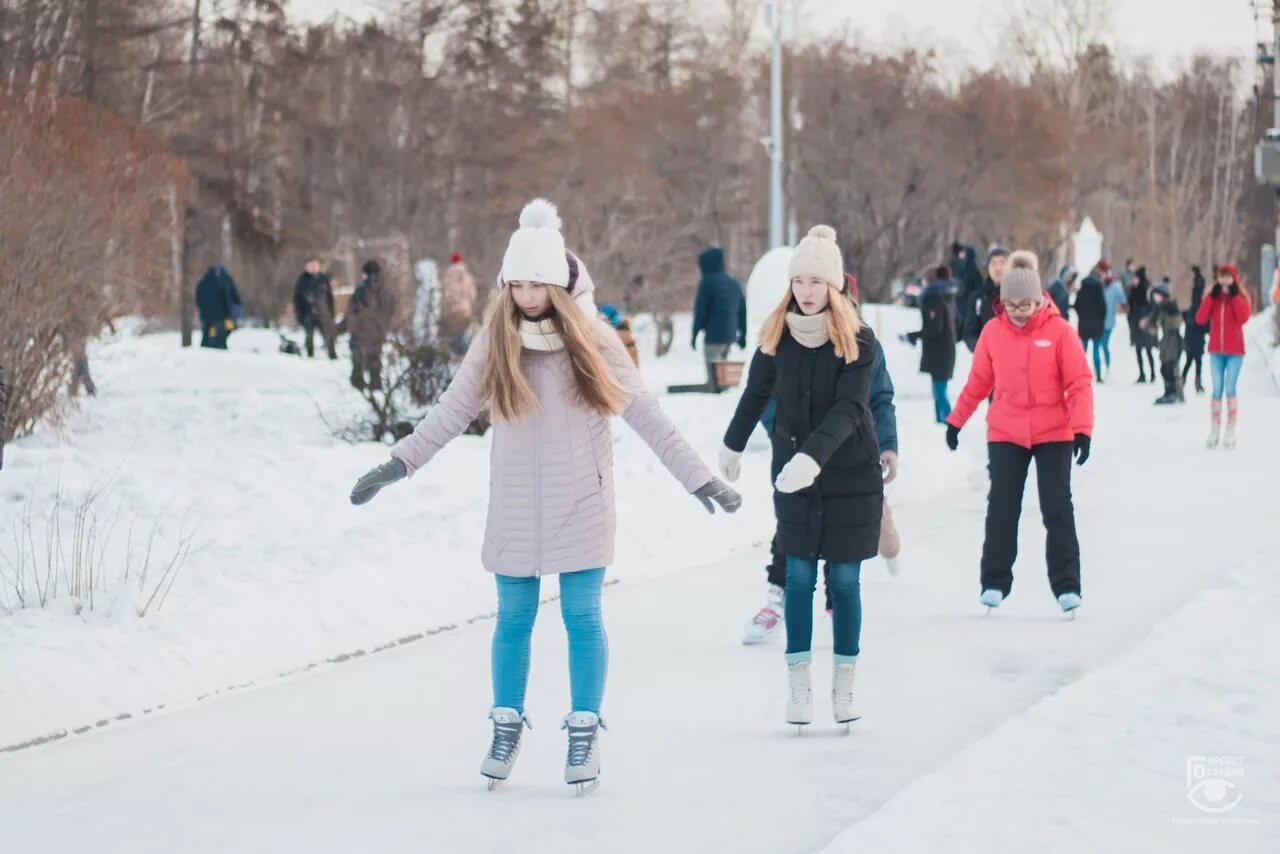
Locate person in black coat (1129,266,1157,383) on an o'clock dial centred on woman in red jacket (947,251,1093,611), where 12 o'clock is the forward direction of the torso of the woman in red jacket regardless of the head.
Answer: The person in black coat is roughly at 6 o'clock from the woman in red jacket.

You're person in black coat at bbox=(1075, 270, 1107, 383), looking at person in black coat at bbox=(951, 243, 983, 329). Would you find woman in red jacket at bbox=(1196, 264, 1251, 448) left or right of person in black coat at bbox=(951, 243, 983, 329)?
left

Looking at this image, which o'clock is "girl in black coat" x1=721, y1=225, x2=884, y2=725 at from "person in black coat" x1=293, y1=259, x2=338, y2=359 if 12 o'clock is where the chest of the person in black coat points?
The girl in black coat is roughly at 12 o'clock from the person in black coat.

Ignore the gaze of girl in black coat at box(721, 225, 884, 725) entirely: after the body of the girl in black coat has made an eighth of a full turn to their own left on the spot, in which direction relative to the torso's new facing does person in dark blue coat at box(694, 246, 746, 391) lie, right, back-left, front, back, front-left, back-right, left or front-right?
back-left

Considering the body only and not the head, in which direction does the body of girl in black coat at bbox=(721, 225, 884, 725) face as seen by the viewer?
toward the camera

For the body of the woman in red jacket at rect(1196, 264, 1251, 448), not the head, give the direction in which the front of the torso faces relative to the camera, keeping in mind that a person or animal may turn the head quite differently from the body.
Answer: toward the camera

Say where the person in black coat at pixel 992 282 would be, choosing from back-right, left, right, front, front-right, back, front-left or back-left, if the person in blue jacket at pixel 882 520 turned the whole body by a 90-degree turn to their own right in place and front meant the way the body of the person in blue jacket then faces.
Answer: front-right

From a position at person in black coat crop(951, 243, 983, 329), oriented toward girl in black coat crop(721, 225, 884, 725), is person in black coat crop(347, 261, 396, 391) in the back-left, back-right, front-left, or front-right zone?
front-right
